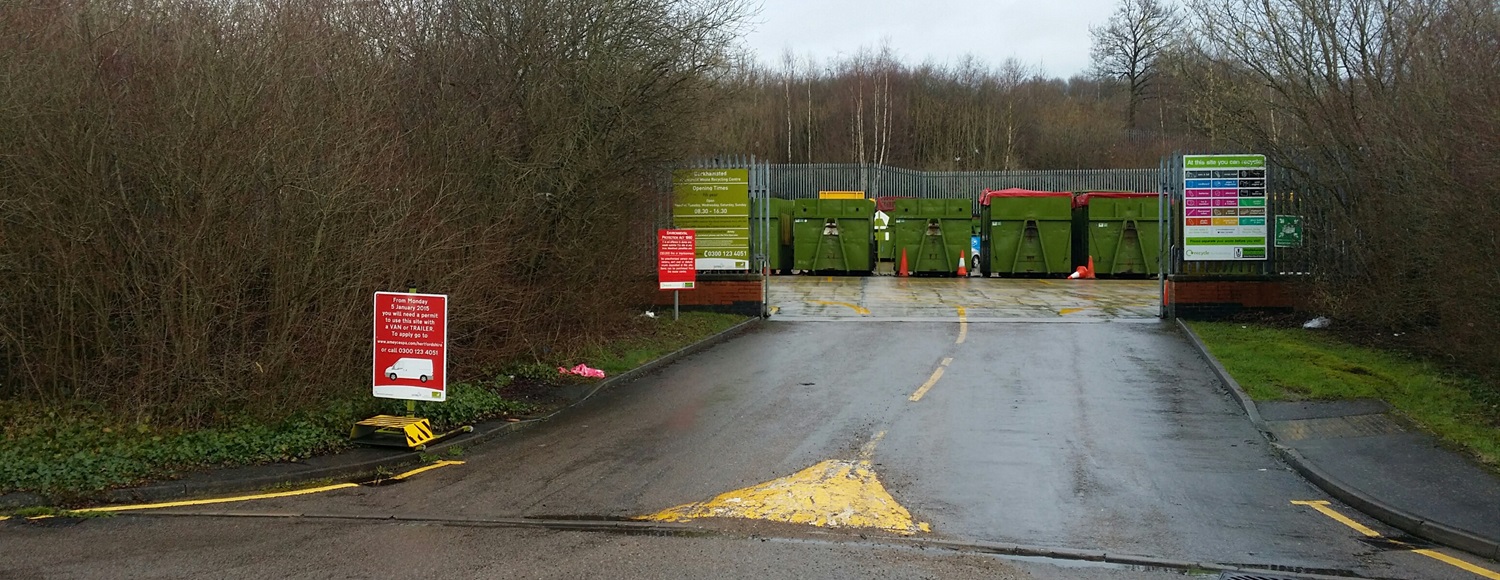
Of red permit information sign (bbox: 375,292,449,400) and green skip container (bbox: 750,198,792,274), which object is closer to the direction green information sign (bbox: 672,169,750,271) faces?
the red permit information sign

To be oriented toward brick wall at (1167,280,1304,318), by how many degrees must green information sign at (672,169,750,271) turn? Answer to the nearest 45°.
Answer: approximately 90° to its left

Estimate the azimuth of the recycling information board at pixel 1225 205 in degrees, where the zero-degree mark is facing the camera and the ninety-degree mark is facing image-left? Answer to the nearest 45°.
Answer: approximately 0°

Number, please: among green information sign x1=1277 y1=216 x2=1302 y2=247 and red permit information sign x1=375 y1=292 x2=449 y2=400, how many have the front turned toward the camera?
2

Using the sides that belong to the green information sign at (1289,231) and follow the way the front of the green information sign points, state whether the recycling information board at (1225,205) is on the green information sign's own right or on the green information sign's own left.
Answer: on the green information sign's own right

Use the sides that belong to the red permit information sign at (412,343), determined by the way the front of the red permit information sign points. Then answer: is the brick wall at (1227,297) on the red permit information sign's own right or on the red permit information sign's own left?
on the red permit information sign's own left

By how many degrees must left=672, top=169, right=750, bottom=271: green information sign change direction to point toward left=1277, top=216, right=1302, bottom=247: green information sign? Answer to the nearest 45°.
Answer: approximately 90° to its left

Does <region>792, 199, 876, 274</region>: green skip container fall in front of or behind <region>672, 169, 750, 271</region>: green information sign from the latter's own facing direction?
behind
